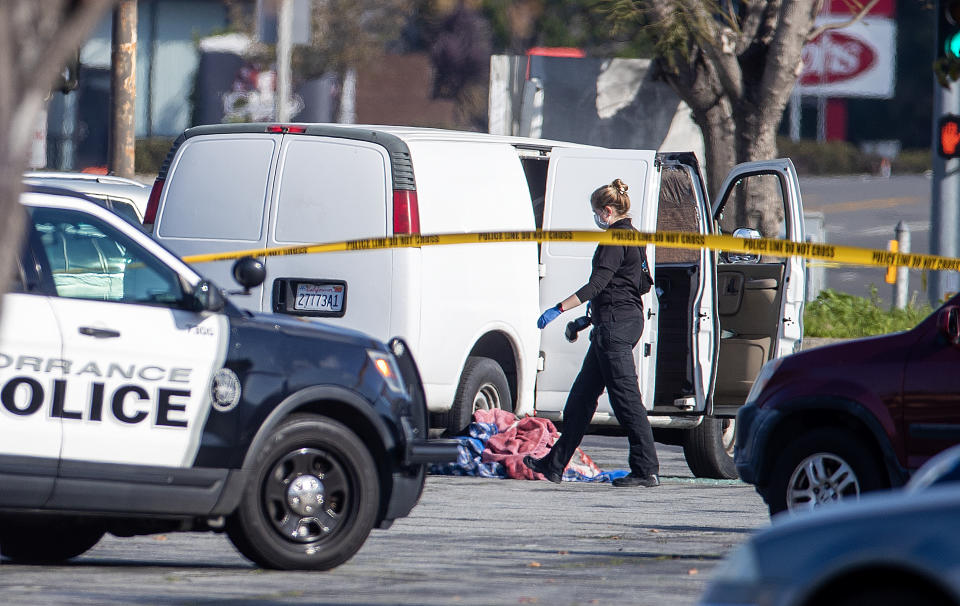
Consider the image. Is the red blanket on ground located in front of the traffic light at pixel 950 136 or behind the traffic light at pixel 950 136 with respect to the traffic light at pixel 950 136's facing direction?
in front

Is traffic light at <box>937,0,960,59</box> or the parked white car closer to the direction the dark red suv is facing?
the parked white car

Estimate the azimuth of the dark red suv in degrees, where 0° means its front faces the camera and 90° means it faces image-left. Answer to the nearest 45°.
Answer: approximately 90°

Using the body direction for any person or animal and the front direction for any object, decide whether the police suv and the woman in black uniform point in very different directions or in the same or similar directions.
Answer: very different directions

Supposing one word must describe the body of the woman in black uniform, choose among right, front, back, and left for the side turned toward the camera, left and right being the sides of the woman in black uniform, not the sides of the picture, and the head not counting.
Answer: left

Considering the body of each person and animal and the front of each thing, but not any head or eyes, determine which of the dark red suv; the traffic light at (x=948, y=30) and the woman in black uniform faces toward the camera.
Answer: the traffic light

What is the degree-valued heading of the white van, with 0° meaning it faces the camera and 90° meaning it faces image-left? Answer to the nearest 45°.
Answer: approximately 225°

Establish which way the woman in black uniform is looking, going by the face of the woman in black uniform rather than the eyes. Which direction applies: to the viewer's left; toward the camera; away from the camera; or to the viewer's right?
to the viewer's left

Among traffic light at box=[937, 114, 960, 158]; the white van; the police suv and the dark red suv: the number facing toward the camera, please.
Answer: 1

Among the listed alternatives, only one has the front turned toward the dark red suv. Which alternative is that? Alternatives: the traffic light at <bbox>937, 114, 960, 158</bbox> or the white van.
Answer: the traffic light

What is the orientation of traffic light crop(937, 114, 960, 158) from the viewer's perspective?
toward the camera

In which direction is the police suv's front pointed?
to the viewer's right

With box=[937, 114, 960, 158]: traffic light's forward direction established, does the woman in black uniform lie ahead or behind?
ahead

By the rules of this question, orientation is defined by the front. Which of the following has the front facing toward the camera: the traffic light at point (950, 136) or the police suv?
the traffic light
